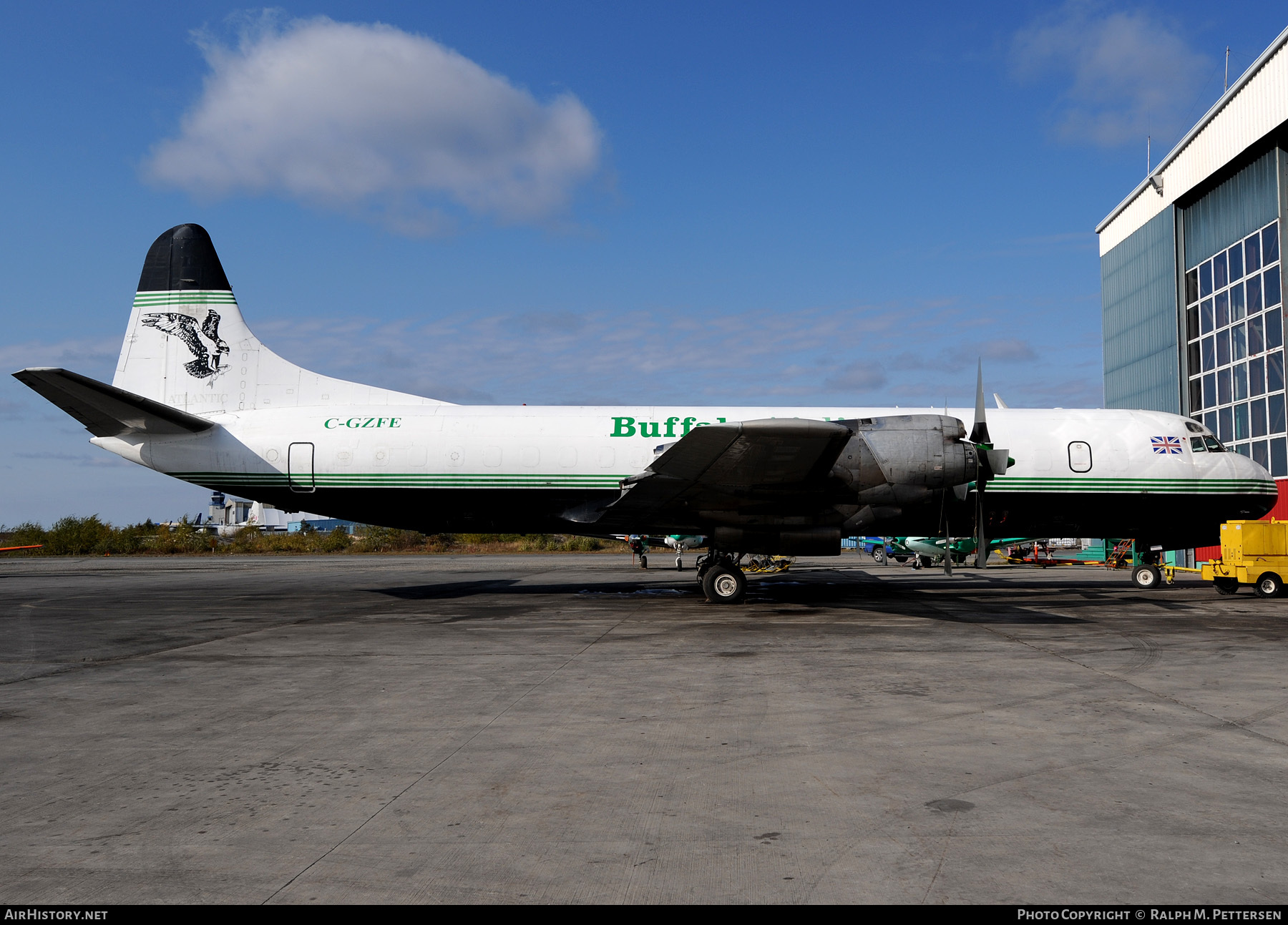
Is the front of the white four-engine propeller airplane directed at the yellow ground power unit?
yes

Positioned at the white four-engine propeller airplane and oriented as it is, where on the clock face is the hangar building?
The hangar building is roughly at 11 o'clock from the white four-engine propeller airplane.

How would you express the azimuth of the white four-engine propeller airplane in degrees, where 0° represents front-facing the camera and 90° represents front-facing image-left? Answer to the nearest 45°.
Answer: approximately 270°
